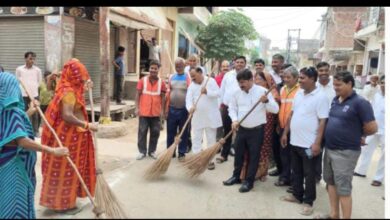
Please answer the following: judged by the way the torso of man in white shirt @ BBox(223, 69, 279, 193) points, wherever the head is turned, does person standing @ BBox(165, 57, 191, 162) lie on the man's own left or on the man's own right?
on the man's own right

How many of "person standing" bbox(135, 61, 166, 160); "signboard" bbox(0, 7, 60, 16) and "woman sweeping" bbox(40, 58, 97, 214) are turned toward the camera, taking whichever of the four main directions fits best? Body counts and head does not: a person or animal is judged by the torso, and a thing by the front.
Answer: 2

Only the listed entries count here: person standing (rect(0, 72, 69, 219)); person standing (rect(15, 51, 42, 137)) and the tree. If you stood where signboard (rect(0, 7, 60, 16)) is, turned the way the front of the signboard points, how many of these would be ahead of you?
2

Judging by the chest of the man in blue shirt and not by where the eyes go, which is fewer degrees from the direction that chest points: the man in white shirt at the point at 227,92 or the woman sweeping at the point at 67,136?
the woman sweeping

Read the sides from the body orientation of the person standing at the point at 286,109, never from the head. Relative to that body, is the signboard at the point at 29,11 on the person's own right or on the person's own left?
on the person's own right

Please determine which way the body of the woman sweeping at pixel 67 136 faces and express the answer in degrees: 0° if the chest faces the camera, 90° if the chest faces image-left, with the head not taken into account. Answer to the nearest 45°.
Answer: approximately 270°

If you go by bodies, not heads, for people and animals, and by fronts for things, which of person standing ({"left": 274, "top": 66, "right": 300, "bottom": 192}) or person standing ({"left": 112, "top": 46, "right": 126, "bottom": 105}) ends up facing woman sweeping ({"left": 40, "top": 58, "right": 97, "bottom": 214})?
person standing ({"left": 274, "top": 66, "right": 300, "bottom": 192})
